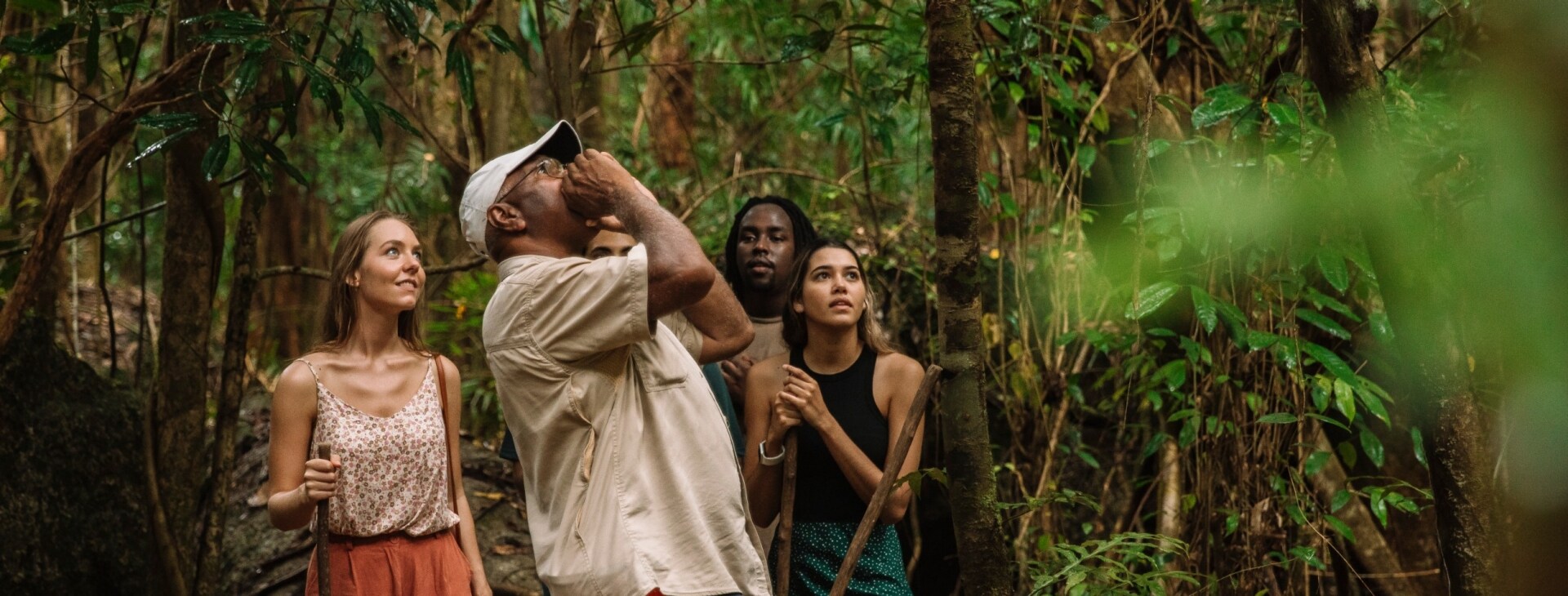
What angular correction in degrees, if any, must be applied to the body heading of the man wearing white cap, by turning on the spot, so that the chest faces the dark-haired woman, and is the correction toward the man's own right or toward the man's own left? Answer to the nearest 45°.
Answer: approximately 45° to the man's own left

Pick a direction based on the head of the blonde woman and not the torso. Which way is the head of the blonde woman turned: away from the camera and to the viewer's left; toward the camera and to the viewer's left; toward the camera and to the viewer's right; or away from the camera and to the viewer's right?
toward the camera and to the viewer's right

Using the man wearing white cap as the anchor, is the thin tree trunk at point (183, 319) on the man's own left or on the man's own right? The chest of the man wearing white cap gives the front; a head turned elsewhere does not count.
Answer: on the man's own left

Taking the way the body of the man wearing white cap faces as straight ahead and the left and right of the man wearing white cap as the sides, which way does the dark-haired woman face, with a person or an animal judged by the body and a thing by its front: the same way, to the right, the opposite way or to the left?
to the right

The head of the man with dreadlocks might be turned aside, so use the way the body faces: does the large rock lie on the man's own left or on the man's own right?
on the man's own right

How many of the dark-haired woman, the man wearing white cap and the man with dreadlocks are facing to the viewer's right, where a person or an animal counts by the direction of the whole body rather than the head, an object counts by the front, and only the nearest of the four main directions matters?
1

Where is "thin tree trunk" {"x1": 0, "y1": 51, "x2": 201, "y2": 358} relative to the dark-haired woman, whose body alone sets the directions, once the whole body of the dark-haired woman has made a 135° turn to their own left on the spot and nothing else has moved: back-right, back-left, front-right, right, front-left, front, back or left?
back-left

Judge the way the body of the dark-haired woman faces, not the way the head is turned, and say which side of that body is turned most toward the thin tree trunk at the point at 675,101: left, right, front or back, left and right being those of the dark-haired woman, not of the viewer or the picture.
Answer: back

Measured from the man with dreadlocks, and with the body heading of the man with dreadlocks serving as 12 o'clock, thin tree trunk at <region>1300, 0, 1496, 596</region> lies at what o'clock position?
The thin tree trunk is roughly at 11 o'clock from the man with dreadlocks.

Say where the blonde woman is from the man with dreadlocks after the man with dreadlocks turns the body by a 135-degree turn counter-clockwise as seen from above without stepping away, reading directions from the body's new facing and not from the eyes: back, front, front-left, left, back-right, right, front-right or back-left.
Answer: back

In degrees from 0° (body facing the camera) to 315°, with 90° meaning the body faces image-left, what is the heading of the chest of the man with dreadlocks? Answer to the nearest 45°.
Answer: approximately 0°

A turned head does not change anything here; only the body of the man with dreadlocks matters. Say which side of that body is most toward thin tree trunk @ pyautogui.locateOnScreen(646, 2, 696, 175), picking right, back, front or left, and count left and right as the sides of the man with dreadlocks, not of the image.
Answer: back
